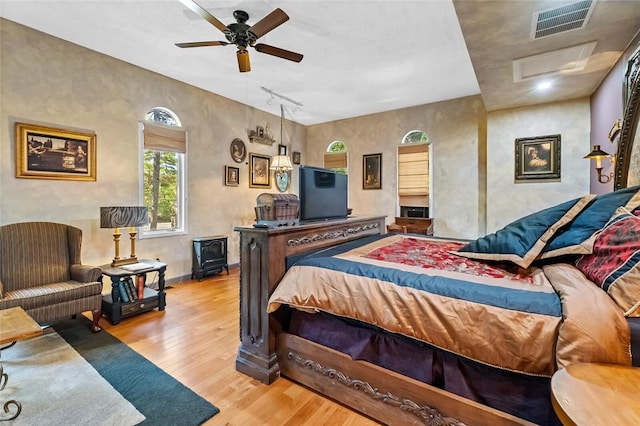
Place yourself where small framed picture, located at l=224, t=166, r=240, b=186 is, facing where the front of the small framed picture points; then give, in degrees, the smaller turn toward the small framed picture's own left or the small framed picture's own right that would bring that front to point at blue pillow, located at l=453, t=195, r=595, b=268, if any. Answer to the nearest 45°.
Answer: approximately 45° to the small framed picture's own right

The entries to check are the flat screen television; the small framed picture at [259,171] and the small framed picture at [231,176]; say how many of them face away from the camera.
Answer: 0

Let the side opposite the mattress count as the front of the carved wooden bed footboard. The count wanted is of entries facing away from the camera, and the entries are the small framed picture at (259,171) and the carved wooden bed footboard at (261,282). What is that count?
0

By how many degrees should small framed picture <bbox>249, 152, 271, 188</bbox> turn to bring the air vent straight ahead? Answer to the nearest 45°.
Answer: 0° — it already faces it

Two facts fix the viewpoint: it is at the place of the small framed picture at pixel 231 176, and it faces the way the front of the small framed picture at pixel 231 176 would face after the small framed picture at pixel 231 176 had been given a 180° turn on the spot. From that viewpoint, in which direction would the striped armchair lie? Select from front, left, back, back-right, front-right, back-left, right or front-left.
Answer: left

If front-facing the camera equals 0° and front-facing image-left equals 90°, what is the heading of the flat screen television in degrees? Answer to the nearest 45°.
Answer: approximately 315°

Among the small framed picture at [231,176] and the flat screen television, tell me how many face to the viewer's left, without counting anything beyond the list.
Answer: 0

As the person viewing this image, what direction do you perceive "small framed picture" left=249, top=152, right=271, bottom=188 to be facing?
facing the viewer and to the right of the viewer
